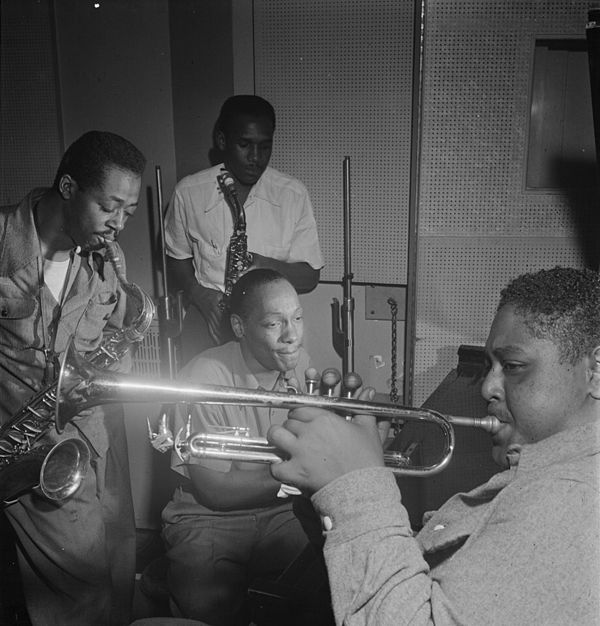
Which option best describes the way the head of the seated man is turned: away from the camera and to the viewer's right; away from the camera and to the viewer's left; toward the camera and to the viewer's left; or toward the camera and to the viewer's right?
toward the camera and to the viewer's right

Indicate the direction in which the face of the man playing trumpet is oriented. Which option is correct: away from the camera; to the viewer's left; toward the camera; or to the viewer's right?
to the viewer's left

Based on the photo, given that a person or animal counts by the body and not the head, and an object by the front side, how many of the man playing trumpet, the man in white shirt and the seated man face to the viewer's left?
1

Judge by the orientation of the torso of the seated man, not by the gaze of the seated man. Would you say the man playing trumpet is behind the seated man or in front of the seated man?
in front

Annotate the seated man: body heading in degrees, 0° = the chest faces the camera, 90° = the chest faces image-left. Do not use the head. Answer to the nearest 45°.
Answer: approximately 315°

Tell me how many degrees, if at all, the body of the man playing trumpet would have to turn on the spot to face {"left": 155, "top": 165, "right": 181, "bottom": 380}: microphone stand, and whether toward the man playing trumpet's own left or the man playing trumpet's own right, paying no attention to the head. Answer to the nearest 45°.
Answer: approximately 45° to the man playing trumpet's own right

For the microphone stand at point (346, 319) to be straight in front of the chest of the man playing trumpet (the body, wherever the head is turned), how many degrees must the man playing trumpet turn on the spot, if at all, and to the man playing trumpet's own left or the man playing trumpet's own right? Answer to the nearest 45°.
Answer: approximately 90° to the man playing trumpet's own right

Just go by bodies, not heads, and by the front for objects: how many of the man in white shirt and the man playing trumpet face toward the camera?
1

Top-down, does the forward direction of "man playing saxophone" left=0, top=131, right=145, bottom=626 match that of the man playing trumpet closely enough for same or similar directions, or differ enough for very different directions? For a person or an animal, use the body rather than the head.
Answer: very different directions

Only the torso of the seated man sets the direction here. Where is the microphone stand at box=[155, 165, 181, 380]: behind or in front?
behind

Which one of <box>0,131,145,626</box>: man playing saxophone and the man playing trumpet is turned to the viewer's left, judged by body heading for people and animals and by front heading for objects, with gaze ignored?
the man playing trumpet

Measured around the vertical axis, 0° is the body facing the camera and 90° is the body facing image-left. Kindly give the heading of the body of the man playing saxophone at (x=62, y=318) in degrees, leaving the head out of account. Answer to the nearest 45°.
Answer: approximately 315°

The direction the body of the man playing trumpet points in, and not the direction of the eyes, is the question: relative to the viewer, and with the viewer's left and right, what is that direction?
facing to the left of the viewer

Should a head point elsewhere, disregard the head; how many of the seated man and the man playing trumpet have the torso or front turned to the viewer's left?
1
